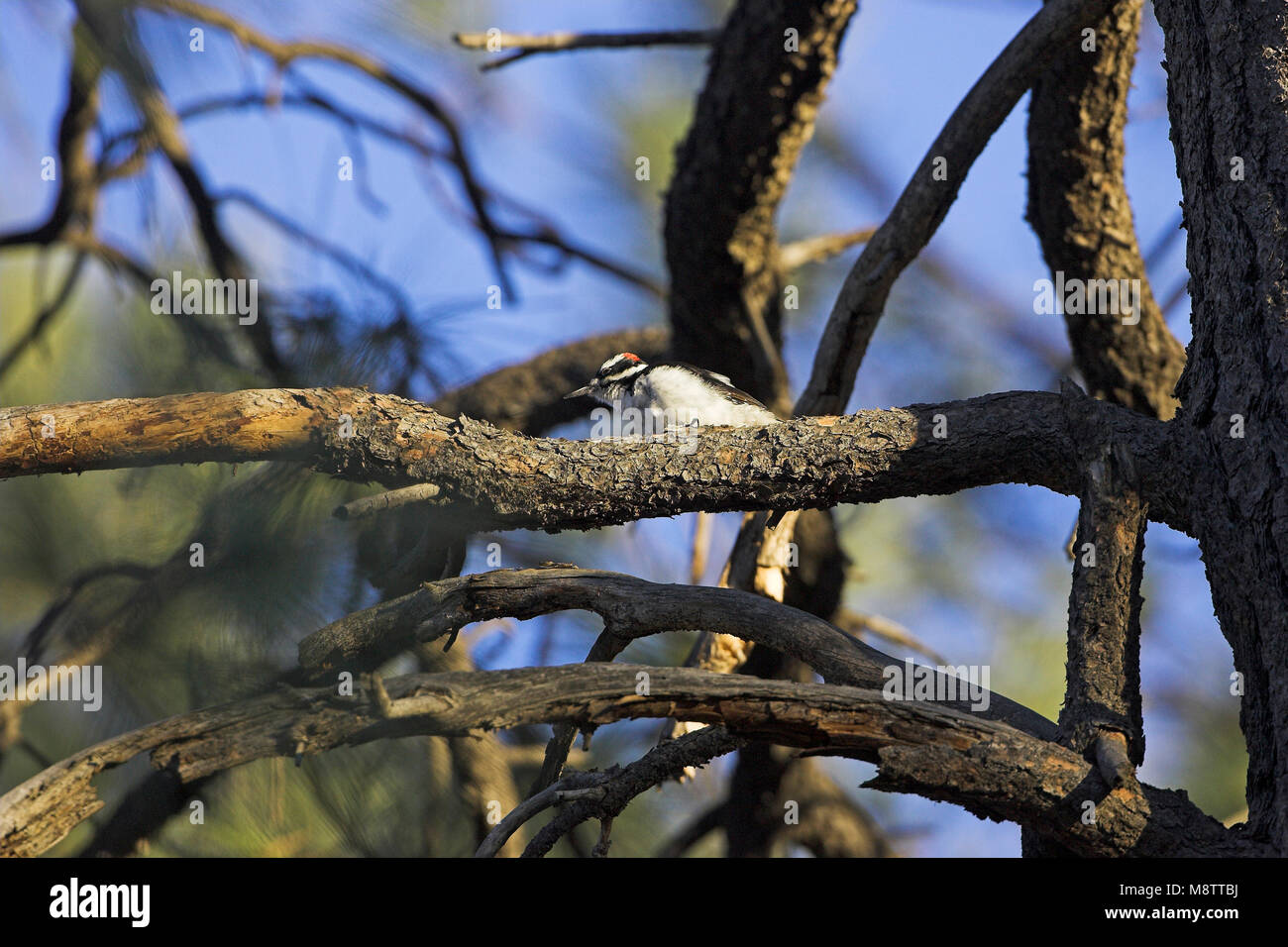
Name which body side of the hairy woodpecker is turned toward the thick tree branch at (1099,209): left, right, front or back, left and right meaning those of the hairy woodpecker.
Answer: back

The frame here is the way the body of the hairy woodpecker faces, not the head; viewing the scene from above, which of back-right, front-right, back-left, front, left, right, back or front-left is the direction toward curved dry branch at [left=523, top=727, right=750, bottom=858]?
left

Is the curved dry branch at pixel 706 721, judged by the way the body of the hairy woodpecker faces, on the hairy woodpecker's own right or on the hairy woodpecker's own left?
on the hairy woodpecker's own left

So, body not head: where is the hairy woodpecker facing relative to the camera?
to the viewer's left
